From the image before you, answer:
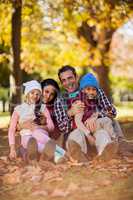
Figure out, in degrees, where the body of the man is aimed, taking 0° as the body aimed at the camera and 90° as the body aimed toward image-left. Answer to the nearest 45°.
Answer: approximately 0°

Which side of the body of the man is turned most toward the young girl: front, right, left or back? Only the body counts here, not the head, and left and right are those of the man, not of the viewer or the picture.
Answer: right

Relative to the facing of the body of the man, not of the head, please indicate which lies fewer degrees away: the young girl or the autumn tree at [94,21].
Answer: the young girl

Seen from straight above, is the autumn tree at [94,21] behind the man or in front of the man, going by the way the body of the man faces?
behind
